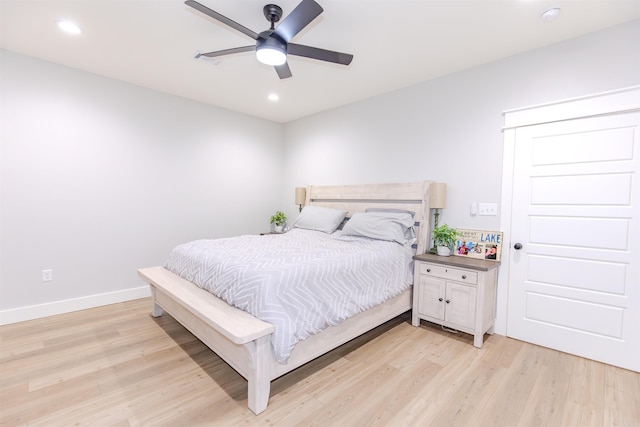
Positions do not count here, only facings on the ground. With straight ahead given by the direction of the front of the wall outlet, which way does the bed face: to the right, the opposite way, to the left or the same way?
to the right

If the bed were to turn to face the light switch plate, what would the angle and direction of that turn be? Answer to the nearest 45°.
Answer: approximately 135° to its left

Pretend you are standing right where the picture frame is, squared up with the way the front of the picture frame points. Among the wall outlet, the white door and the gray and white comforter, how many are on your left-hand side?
1

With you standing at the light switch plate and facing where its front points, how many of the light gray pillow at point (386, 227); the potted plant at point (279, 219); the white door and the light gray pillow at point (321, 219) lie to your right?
3

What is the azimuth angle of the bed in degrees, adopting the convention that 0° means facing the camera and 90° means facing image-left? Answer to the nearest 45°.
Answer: approximately 45°

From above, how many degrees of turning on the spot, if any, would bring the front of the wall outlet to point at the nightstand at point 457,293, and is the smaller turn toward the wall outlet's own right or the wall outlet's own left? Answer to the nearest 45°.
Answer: approximately 45° to the wall outlet's own left

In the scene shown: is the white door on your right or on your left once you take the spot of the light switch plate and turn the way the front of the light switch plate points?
on your left

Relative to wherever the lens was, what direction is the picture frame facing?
facing the viewer

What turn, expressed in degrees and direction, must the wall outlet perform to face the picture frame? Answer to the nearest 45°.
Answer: approximately 45° to its left
